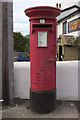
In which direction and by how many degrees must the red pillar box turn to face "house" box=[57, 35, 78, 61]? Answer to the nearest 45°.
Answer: approximately 180°

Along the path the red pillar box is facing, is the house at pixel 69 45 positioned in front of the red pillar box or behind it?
behind

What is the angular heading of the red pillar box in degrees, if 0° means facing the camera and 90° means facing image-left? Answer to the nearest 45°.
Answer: approximately 0°

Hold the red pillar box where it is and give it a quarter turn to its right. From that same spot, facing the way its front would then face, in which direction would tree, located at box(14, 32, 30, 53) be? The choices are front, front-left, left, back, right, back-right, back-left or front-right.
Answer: right
